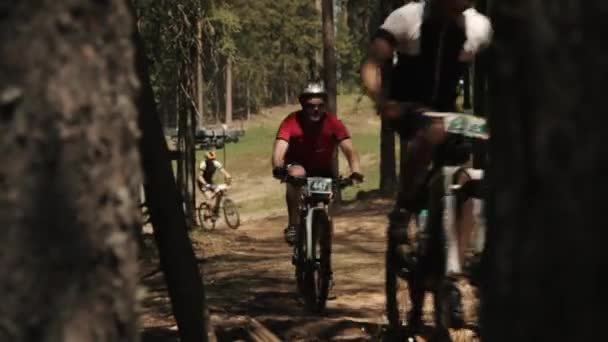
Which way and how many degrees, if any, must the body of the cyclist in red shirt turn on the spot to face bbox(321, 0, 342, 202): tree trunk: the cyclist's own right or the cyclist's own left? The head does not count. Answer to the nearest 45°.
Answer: approximately 180°

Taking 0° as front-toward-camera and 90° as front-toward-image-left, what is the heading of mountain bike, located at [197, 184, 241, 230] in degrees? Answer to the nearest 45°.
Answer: approximately 315°

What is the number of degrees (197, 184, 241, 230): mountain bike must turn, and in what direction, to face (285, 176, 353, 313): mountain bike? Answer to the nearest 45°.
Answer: approximately 45° to its right

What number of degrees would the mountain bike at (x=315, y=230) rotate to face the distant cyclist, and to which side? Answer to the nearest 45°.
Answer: approximately 180°

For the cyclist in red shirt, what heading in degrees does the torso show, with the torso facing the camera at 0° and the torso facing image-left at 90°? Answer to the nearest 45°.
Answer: approximately 0°

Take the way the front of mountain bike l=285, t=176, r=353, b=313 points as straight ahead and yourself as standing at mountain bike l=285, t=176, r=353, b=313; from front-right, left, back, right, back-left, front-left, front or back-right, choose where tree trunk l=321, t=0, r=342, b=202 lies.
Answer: back

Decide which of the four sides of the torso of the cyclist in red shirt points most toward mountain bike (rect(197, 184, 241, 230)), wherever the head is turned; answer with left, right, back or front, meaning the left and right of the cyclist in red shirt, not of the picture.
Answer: back
